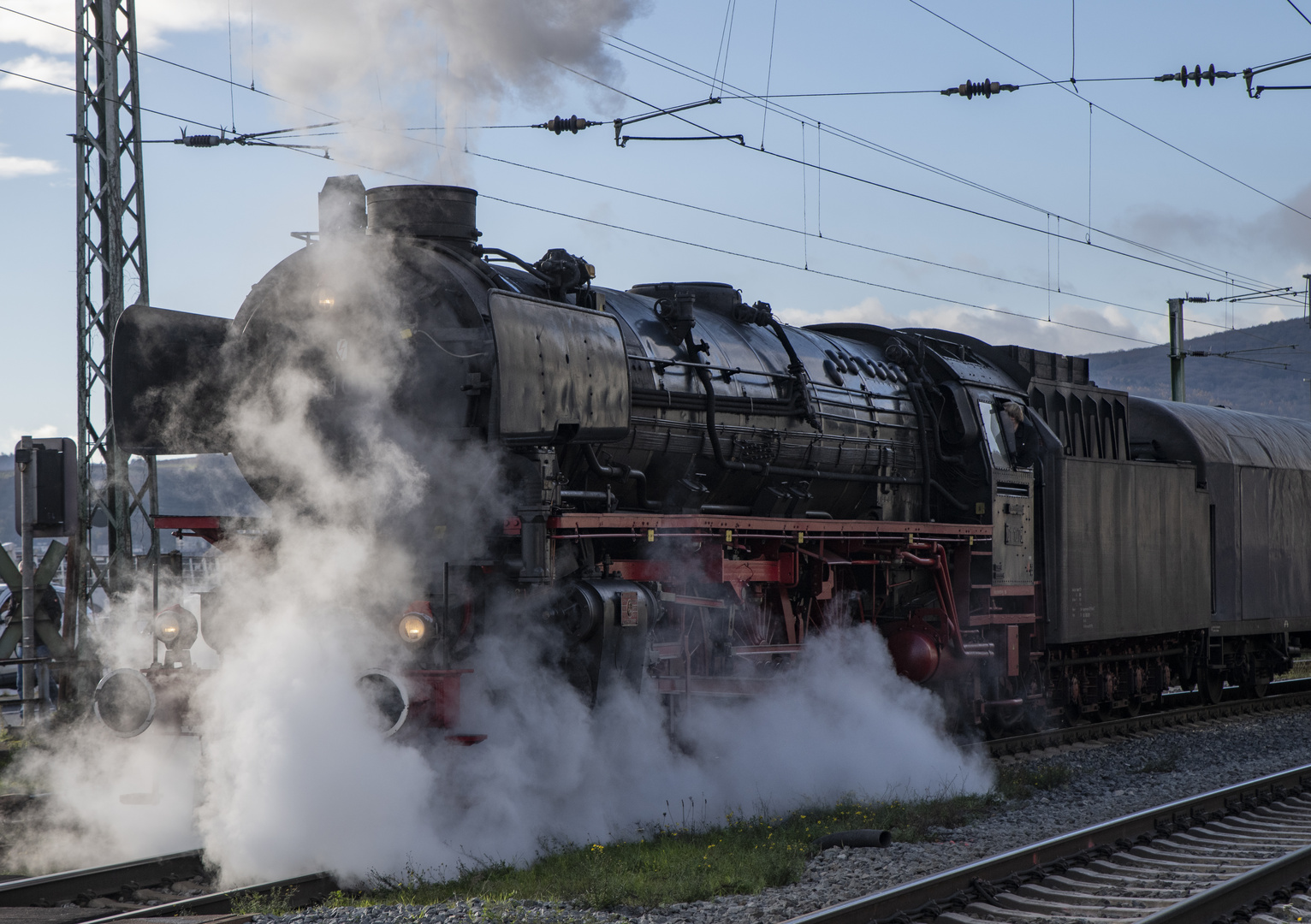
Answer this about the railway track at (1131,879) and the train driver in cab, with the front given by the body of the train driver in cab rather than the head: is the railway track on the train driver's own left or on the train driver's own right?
on the train driver's own left

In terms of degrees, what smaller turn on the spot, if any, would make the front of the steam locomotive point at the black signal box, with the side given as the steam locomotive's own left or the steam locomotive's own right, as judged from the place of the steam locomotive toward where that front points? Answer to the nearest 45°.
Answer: approximately 45° to the steam locomotive's own right

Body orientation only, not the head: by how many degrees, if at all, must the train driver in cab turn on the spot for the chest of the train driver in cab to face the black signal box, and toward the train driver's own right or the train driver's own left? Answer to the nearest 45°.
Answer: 0° — they already face it

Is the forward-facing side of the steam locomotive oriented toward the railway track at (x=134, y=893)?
yes

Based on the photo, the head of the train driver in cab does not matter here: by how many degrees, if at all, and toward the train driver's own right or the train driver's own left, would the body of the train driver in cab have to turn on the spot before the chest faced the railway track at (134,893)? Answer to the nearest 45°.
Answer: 0° — they already face it
